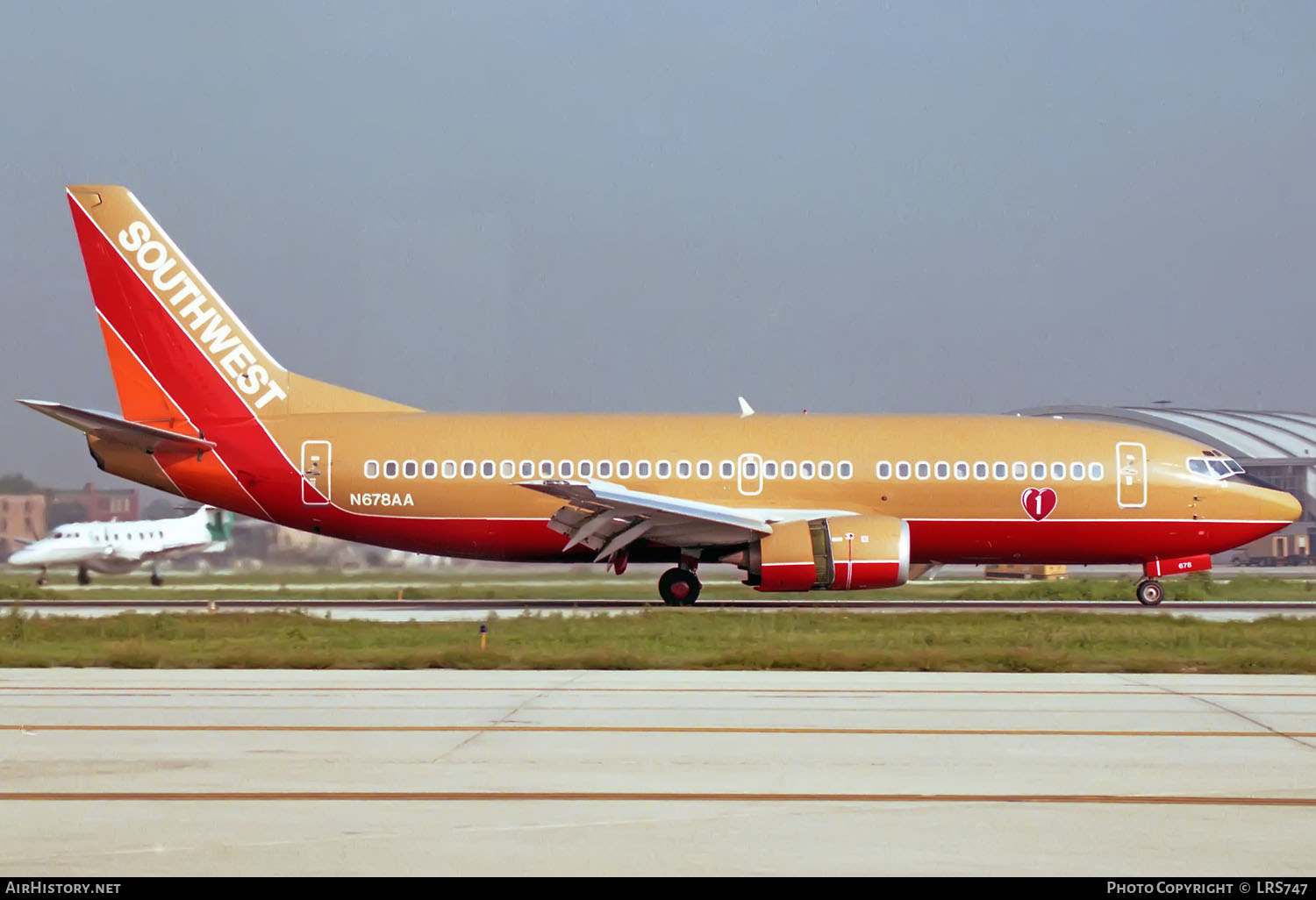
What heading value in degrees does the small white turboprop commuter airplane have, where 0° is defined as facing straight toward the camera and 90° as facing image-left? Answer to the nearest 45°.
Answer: approximately 45°

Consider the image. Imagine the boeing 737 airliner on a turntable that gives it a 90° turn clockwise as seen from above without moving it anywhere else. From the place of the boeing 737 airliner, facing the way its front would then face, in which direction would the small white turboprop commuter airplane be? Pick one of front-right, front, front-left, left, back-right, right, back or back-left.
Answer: back-right

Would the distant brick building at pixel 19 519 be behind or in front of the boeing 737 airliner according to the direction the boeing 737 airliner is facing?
behind

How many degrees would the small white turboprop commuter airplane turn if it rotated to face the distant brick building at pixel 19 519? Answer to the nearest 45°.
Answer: approximately 90° to its right

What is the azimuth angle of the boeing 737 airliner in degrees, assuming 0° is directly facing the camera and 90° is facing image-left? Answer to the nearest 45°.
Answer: approximately 270°
